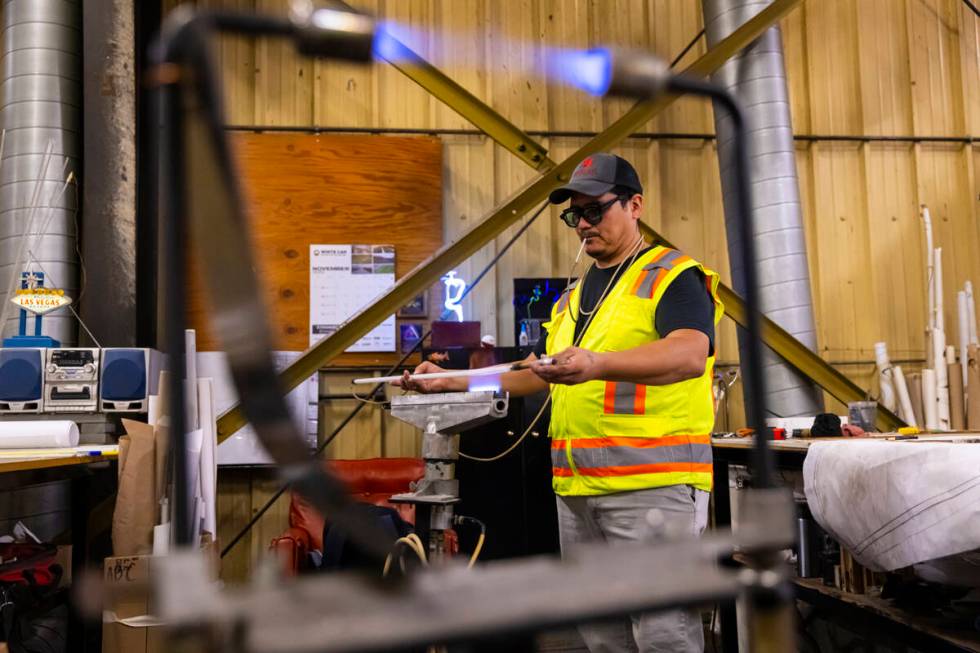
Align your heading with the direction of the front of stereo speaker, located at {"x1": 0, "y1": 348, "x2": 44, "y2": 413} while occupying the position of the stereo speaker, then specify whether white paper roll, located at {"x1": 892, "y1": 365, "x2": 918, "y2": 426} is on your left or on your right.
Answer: on your left

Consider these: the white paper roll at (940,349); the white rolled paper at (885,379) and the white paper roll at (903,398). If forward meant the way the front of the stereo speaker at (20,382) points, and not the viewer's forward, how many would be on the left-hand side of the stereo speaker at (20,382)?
3

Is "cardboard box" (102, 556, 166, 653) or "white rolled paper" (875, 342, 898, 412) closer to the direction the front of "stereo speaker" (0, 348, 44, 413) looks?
the cardboard box

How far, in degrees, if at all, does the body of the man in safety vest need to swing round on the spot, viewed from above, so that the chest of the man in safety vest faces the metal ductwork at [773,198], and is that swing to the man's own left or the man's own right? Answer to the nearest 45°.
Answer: approximately 180°

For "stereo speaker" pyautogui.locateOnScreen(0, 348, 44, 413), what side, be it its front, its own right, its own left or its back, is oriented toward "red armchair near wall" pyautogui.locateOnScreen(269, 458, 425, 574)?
left

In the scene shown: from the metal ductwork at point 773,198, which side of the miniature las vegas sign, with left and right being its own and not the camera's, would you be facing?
left

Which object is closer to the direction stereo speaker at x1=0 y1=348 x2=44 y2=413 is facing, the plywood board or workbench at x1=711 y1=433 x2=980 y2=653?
the workbench

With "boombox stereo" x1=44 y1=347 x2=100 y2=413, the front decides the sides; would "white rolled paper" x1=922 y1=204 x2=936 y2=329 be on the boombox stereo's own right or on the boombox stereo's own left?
on the boombox stereo's own left

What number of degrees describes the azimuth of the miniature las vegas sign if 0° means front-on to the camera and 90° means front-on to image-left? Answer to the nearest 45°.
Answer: approximately 0°

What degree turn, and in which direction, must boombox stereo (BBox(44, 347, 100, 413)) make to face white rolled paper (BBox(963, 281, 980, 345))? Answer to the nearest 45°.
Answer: approximately 90° to its left
